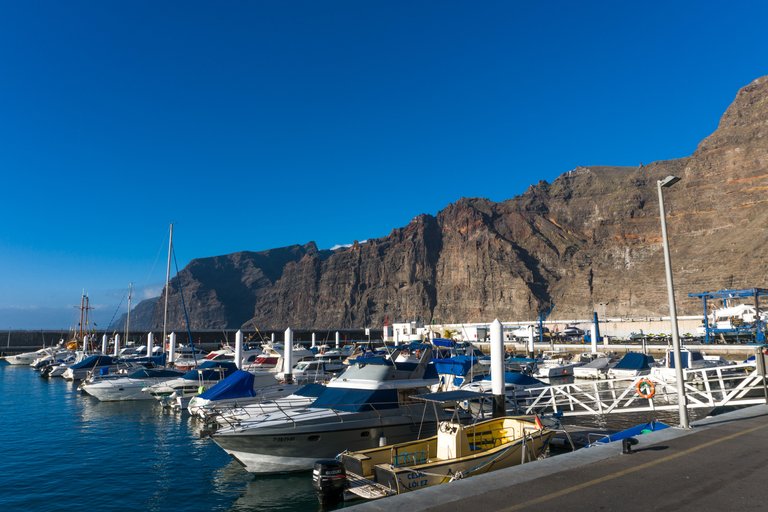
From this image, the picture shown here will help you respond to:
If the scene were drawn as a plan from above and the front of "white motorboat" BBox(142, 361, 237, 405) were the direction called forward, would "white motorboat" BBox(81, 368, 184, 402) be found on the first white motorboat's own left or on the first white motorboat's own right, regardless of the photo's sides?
on the first white motorboat's own right

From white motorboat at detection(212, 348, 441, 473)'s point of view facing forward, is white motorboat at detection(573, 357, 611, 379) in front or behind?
behind

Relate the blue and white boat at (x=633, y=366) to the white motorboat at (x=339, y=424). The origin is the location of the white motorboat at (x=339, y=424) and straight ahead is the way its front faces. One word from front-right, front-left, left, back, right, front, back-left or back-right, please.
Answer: back

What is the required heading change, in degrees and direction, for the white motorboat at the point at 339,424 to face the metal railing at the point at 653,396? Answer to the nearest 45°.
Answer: approximately 135° to its left

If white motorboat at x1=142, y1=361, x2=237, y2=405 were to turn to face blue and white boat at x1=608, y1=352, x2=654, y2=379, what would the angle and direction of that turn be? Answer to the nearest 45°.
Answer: approximately 135° to its left

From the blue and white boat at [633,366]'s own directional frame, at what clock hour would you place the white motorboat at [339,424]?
The white motorboat is roughly at 11 o'clock from the blue and white boat.

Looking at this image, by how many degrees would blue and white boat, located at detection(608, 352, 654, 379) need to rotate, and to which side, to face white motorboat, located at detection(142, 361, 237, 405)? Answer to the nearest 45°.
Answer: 0° — it already faces it

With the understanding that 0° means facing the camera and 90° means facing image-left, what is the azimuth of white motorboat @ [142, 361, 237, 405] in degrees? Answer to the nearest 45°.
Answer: approximately 45°

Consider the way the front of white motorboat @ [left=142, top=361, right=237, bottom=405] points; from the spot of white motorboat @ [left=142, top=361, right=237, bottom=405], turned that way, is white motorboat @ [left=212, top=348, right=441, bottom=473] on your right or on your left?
on your left

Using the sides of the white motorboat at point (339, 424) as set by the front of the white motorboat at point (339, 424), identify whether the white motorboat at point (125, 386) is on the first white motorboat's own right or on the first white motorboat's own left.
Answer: on the first white motorboat's own right

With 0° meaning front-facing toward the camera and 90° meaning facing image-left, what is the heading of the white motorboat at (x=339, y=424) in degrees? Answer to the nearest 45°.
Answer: approximately 45°
